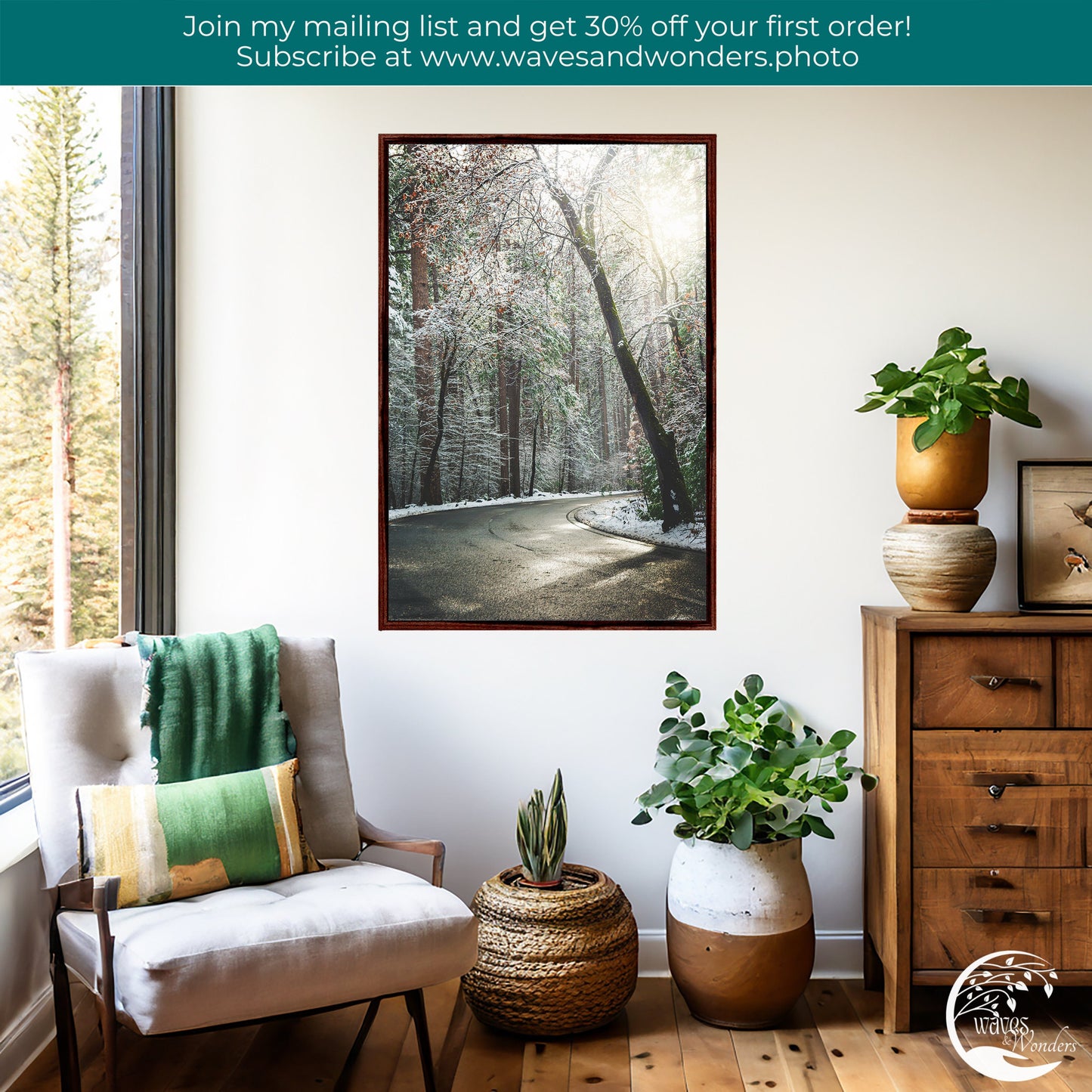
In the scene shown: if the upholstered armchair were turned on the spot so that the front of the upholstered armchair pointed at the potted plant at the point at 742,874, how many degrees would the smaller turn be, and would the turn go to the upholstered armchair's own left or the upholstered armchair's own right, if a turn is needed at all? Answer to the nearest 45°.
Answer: approximately 45° to the upholstered armchair's own left

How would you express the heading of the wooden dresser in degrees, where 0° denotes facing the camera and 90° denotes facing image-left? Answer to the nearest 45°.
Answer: approximately 0°

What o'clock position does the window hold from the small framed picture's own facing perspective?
The window is roughly at 2 o'clock from the small framed picture.

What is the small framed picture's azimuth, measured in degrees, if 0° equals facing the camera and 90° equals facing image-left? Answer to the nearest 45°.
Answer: approximately 0°

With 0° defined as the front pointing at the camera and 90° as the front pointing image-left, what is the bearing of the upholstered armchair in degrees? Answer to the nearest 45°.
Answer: approximately 315°
